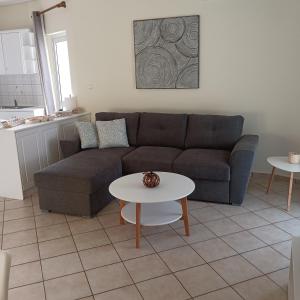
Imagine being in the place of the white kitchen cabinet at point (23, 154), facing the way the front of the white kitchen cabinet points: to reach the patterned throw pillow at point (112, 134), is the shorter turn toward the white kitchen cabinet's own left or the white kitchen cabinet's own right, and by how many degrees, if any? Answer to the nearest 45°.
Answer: approximately 45° to the white kitchen cabinet's own left

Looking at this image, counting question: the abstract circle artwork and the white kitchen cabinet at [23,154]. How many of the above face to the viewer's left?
0

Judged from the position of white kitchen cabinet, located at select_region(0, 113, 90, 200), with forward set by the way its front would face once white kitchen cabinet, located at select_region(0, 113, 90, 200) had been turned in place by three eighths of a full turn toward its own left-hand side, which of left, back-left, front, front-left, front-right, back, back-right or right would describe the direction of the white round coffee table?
back-right

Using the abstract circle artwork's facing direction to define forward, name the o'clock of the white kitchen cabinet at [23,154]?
The white kitchen cabinet is roughly at 2 o'clock from the abstract circle artwork.

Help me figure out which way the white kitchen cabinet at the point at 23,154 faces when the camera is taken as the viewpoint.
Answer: facing the viewer and to the right of the viewer

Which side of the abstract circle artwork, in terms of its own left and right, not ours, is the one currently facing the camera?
front

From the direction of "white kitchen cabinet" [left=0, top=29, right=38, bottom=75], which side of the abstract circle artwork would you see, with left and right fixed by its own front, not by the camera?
right

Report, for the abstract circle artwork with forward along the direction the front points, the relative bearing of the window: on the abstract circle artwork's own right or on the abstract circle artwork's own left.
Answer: on the abstract circle artwork's own right
